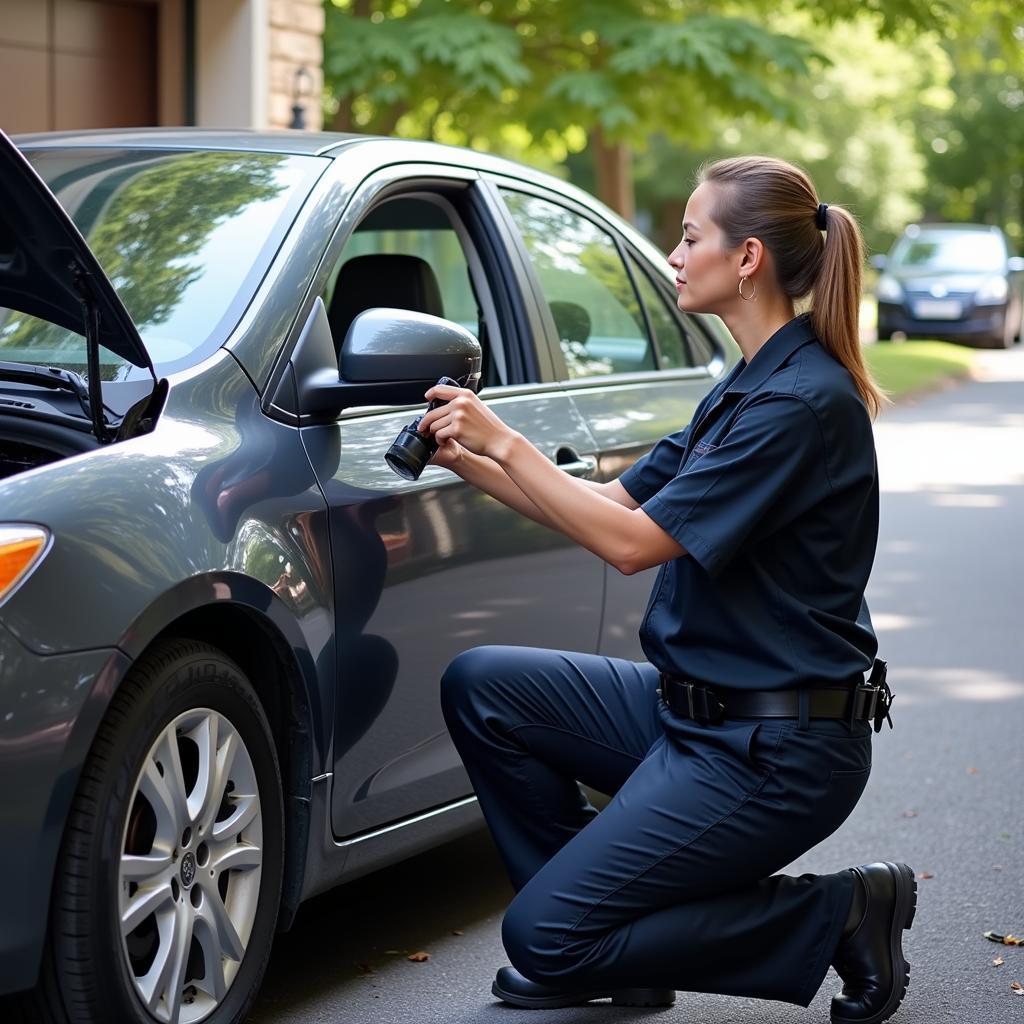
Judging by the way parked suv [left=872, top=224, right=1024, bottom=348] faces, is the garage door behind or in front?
in front

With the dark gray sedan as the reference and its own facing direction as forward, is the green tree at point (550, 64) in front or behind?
behind

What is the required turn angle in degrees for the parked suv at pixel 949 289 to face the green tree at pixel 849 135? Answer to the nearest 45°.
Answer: approximately 180°

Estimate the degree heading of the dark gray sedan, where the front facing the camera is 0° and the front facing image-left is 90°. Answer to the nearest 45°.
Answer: approximately 45°

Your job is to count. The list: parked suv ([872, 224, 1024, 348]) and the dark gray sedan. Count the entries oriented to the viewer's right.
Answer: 0

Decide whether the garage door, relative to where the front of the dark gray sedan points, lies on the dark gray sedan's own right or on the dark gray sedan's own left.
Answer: on the dark gray sedan's own right

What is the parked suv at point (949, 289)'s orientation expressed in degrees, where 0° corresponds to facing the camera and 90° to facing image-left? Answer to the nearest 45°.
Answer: approximately 0°

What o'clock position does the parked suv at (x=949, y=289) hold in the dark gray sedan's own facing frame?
The parked suv is roughly at 5 o'clock from the dark gray sedan.

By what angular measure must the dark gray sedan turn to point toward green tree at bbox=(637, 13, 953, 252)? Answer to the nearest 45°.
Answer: approximately 135° to its right

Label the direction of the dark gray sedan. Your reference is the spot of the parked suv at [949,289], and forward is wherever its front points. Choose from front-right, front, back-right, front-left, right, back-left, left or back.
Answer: front
